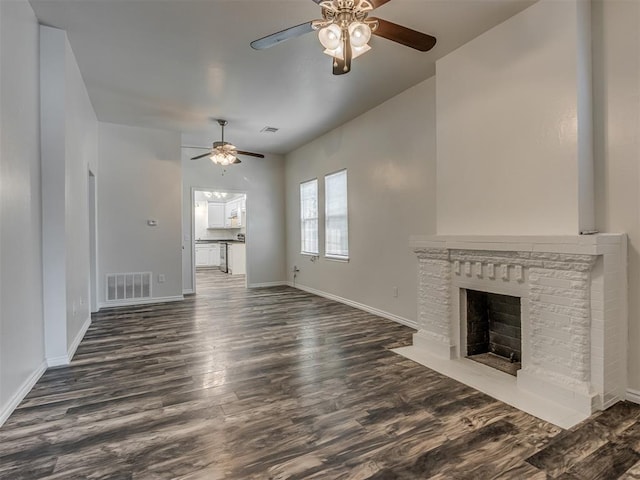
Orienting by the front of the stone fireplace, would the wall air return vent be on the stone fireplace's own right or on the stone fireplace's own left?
on the stone fireplace's own right

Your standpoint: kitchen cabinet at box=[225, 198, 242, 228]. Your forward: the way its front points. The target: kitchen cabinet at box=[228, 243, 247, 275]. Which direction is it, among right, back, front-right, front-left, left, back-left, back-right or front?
front-left

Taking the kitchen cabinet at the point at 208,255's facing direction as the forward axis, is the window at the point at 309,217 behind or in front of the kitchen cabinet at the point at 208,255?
in front

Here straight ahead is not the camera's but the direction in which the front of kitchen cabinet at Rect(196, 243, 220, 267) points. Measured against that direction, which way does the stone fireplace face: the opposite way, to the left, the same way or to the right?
to the right

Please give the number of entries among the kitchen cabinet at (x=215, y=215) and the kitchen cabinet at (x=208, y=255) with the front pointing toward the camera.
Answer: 2

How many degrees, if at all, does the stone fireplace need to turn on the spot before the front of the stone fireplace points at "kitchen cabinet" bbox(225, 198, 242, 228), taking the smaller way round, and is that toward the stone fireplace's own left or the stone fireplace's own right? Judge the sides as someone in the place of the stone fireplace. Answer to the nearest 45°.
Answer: approximately 90° to the stone fireplace's own right

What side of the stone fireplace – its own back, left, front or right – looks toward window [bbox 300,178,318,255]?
right

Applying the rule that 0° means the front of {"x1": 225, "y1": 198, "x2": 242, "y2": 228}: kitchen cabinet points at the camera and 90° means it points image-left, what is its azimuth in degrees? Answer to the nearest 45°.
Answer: approximately 45°

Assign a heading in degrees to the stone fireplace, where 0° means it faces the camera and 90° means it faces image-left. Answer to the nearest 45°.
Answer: approximately 45°
